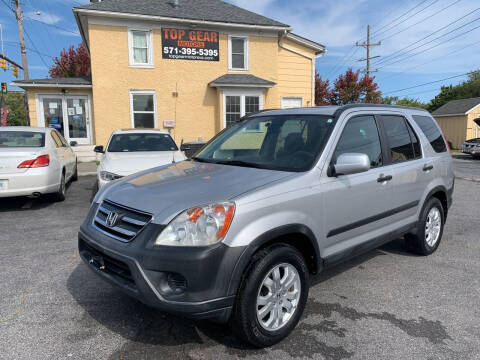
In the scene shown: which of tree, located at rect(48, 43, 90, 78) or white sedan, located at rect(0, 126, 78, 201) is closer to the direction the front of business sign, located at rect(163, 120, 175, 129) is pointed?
the white sedan

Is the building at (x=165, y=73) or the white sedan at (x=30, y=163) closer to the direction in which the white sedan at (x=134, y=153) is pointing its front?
the white sedan

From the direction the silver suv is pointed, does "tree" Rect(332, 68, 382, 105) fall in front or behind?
behind

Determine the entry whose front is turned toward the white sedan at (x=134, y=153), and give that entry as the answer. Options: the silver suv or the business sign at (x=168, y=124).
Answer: the business sign

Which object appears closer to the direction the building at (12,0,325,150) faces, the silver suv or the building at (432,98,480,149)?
the silver suv

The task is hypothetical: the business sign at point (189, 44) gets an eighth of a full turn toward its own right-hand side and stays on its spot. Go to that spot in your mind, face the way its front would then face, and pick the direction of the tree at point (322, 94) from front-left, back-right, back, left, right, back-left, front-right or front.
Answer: back

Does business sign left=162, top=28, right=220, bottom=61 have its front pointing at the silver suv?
yes

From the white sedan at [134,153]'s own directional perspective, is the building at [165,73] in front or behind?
behind

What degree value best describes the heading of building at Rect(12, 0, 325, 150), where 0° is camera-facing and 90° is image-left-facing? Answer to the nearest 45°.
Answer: approximately 0°

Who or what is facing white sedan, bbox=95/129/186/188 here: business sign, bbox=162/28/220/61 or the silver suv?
the business sign

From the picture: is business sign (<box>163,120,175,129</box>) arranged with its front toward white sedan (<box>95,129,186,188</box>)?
yes

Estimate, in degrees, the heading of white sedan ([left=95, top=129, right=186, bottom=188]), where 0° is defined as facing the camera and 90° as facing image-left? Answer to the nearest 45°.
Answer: approximately 0°

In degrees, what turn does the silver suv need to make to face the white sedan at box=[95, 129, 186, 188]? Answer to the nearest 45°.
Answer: approximately 90° to its right
